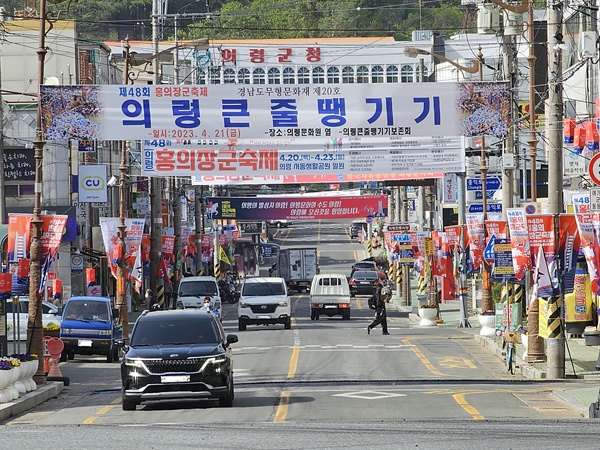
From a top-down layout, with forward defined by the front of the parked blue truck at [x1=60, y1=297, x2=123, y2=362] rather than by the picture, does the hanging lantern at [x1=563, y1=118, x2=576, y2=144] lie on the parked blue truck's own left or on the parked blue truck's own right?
on the parked blue truck's own left

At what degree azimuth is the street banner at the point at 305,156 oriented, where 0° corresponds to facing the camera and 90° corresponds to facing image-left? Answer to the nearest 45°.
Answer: approximately 0°

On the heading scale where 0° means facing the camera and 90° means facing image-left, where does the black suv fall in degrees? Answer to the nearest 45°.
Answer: approximately 0°

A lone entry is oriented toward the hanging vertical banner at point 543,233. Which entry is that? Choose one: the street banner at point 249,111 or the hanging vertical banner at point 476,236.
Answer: the hanging vertical banner at point 476,236

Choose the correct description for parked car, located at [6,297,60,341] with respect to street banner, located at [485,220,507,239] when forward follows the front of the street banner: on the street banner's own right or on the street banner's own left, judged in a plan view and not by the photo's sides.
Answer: on the street banner's own right

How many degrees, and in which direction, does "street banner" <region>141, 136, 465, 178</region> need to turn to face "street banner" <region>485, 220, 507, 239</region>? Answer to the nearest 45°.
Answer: approximately 135° to its left

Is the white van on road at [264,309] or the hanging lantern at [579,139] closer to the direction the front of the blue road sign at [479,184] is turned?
the hanging lantern

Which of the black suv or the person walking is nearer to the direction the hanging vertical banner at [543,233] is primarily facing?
the black suv

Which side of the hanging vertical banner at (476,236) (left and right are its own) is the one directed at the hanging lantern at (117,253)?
right

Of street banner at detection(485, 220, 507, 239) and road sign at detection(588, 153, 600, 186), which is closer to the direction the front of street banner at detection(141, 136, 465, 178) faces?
the road sign

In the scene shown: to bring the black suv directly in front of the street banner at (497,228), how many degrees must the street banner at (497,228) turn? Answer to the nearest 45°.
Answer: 0° — it already faces it
